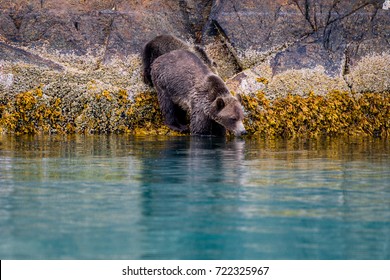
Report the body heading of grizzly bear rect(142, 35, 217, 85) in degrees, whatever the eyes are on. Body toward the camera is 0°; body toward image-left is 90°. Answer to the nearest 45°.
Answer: approximately 270°

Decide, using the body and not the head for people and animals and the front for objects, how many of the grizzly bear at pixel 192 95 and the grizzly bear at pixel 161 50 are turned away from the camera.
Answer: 0

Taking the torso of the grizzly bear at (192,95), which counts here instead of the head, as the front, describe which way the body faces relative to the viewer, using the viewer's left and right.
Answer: facing the viewer and to the right of the viewer
